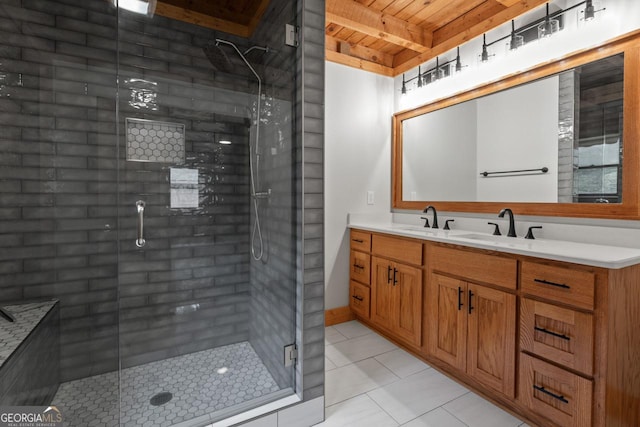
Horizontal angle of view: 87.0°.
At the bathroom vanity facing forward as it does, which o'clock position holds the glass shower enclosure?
The glass shower enclosure is roughly at 1 o'clock from the bathroom vanity.

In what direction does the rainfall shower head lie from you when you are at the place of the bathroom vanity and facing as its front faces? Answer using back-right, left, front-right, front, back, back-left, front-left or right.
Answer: front-right

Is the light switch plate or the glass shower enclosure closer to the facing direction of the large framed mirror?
the glass shower enclosure

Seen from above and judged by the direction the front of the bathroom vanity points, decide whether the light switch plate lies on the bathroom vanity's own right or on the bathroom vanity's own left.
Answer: on the bathroom vanity's own right

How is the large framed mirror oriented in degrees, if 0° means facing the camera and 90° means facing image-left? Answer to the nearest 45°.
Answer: approximately 45°

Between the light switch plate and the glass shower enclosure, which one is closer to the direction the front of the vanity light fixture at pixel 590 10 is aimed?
the glass shower enclosure
